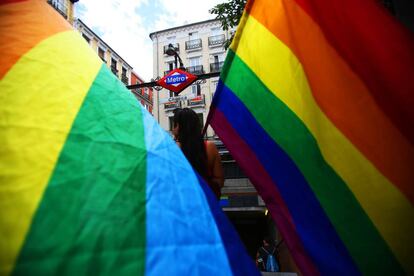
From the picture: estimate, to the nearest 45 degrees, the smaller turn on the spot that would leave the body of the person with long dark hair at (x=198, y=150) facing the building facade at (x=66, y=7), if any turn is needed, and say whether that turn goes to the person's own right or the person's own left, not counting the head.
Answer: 0° — they already face it

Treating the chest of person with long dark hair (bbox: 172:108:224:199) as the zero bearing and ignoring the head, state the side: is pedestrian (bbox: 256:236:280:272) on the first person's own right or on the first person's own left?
on the first person's own right

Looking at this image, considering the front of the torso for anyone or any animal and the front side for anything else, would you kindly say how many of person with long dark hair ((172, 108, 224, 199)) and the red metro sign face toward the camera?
1

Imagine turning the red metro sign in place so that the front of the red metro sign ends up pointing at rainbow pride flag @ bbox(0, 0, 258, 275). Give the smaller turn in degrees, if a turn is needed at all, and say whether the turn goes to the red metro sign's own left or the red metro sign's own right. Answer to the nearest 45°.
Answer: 0° — it already faces it

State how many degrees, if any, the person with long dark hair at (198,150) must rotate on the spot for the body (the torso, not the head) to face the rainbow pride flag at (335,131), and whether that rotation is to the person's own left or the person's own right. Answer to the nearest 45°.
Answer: approximately 180°

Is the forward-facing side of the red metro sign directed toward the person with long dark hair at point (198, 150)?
yes

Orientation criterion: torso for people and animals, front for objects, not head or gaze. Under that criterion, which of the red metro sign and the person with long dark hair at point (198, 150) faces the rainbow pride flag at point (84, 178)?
the red metro sign

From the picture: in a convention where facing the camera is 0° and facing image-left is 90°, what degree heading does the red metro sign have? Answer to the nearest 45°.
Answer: approximately 0°

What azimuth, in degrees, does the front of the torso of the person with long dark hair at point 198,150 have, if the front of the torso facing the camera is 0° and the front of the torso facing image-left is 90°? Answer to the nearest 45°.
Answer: approximately 135°

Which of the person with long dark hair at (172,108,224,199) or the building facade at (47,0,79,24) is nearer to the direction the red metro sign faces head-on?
the person with long dark hair

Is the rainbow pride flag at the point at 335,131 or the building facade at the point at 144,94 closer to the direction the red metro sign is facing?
the rainbow pride flag
